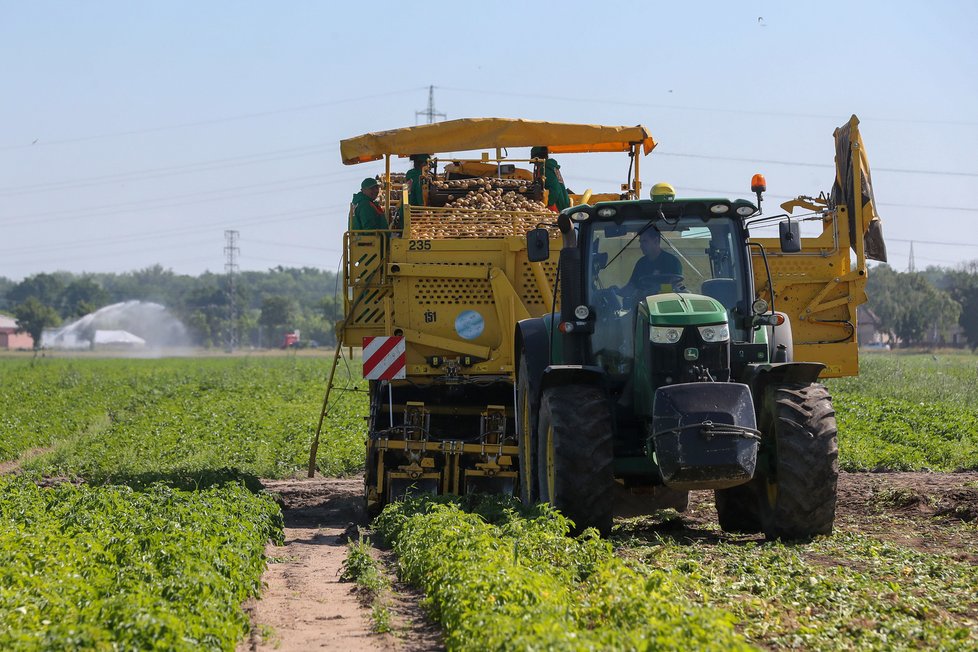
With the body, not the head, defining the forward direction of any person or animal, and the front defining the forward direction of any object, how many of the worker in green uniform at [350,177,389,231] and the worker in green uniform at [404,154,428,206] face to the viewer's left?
0

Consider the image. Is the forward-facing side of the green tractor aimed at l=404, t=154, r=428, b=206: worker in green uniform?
no

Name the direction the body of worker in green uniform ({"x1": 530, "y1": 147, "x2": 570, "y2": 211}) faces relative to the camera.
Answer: to the viewer's left

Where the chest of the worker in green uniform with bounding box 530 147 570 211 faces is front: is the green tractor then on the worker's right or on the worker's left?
on the worker's left

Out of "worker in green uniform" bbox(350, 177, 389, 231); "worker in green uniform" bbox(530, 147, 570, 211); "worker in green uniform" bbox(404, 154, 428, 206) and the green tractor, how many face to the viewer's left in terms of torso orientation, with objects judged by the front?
1

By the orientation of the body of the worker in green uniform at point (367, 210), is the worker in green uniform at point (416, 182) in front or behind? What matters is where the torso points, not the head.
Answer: in front

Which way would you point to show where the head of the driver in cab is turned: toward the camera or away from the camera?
toward the camera

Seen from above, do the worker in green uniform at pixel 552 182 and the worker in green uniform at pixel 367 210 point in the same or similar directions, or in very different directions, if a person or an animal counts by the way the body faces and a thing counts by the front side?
very different directions

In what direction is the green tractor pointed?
toward the camera

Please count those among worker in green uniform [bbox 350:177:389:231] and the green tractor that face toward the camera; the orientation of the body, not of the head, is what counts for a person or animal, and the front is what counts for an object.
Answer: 1

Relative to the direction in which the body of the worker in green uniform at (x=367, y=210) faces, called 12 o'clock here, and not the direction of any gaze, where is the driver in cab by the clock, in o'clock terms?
The driver in cab is roughly at 2 o'clock from the worker in green uniform.

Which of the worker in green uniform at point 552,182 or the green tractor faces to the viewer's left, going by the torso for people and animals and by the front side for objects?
the worker in green uniform
